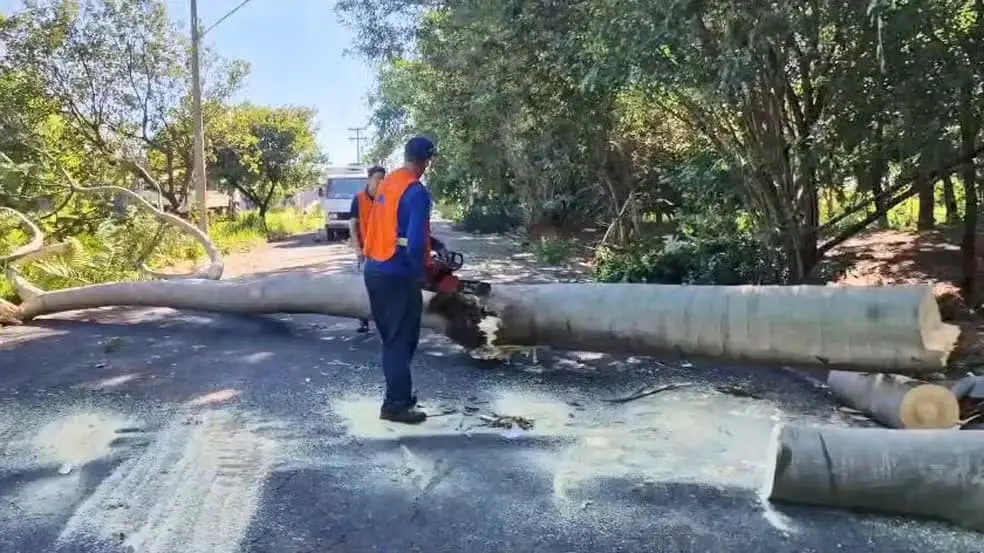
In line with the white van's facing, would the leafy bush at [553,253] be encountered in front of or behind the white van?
in front

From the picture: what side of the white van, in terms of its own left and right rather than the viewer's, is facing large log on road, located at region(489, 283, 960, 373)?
front

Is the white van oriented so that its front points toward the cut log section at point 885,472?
yes

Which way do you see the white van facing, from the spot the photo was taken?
facing the viewer

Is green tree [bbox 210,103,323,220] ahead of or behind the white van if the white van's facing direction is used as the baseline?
behind

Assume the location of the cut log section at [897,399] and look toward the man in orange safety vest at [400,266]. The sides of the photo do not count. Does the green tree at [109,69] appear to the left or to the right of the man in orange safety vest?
right

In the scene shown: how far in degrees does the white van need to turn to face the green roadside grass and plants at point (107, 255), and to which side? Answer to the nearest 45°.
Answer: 0° — it already faces it

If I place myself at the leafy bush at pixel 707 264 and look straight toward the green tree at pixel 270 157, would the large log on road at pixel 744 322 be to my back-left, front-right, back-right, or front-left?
back-left

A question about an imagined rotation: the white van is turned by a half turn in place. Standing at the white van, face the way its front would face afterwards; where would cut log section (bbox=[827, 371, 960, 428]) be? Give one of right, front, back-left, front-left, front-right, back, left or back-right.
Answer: back

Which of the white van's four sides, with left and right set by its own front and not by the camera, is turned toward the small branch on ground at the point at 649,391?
front

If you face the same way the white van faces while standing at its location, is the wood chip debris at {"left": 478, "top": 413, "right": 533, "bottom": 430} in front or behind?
in front

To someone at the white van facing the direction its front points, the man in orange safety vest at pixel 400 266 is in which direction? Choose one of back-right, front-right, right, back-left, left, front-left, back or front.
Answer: front

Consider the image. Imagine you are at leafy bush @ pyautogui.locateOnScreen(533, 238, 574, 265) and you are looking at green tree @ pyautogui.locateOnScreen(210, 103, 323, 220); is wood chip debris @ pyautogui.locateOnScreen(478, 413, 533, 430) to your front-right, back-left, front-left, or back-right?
back-left

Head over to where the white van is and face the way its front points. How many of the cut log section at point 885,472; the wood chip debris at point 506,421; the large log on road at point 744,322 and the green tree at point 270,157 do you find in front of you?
3

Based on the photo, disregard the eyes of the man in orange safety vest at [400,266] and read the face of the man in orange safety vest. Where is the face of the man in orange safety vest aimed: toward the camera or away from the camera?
away from the camera
